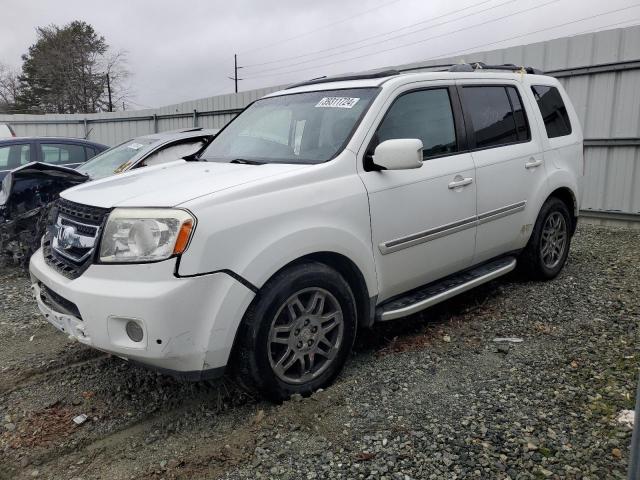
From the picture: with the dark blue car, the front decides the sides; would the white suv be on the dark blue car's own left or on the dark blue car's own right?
on the dark blue car's own left

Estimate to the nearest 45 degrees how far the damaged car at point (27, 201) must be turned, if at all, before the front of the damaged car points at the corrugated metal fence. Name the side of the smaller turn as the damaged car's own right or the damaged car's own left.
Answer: approximately 135° to the damaged car's own left

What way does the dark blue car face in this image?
to the viewer's left

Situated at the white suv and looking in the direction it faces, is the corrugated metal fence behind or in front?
behind

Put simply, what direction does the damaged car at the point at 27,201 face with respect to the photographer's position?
facing the viewer and to the left of the viewer

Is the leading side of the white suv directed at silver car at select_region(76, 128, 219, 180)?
no

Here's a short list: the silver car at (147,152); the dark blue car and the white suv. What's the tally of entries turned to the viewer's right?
0

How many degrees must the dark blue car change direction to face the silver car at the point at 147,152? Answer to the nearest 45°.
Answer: approximately 135° to its left

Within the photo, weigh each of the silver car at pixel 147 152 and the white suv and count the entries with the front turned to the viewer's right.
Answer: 0

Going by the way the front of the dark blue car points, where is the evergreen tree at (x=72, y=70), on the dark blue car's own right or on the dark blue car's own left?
on the dark blue car's own right

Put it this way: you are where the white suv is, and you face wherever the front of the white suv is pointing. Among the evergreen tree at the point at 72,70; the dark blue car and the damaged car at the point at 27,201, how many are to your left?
0

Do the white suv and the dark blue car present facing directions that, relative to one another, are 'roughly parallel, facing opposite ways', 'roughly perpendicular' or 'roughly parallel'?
roughly parallel

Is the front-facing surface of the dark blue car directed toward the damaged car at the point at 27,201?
no
